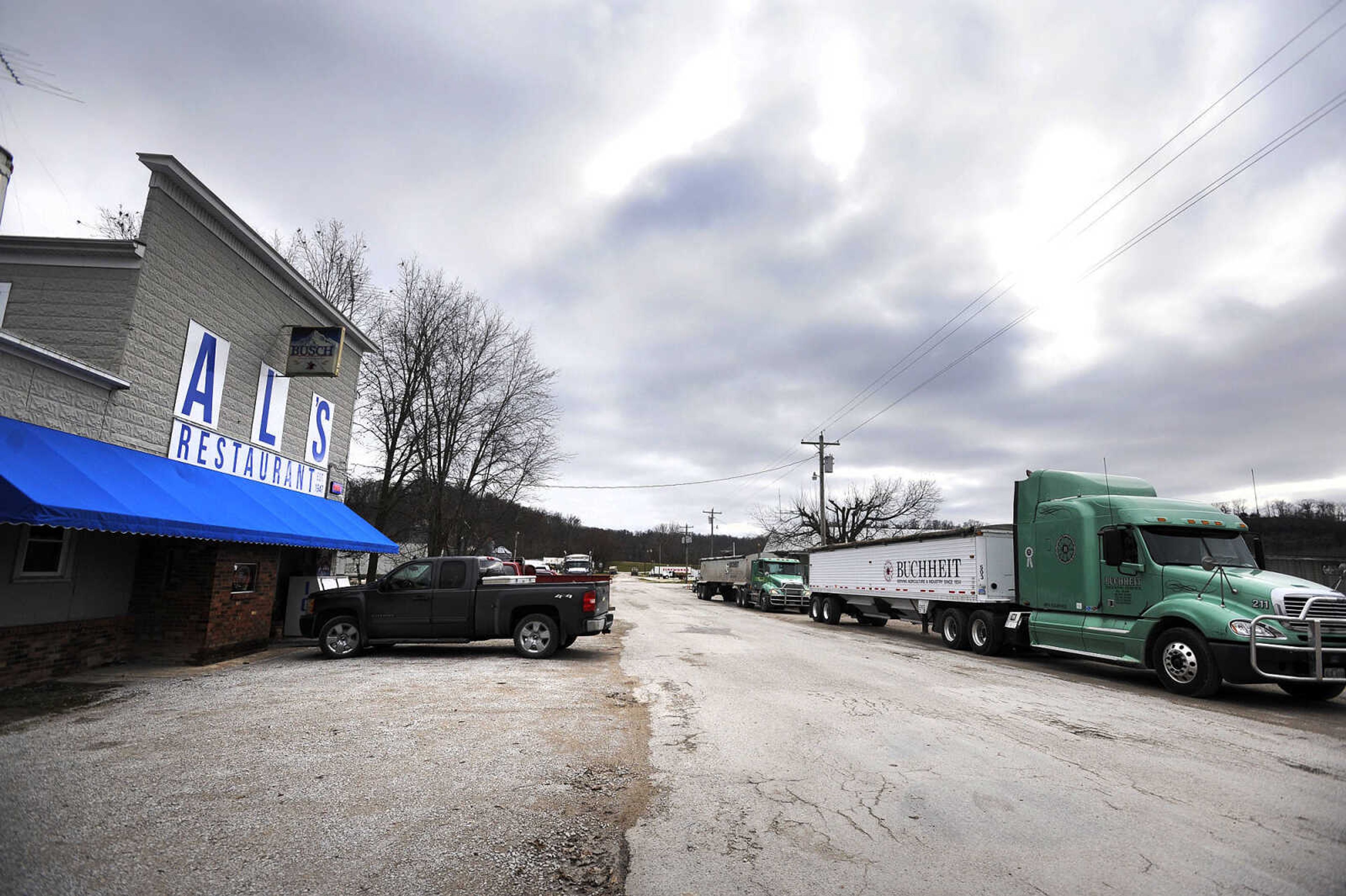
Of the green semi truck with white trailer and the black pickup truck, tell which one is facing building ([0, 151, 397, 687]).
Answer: the black pickup truck

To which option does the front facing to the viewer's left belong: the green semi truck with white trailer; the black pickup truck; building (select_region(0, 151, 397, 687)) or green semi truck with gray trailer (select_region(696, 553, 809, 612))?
the black pickup truck

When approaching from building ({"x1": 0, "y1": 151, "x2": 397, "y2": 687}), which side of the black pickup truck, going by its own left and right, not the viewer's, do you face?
front

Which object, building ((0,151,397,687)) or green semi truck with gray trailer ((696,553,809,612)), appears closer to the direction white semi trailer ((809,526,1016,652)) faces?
the building

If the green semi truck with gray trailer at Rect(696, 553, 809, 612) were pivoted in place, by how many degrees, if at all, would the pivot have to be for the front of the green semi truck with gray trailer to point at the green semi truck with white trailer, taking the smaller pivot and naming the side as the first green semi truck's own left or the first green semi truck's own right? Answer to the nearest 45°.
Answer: approximately 45° to the first green semi truck's own right

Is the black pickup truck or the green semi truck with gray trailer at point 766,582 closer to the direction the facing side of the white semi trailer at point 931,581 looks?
the black pickup truck

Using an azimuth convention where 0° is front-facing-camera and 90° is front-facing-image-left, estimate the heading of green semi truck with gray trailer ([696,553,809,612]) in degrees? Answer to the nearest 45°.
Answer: approximately 315°

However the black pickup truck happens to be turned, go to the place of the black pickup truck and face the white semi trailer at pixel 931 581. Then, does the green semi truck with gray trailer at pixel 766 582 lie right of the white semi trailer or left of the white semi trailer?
left

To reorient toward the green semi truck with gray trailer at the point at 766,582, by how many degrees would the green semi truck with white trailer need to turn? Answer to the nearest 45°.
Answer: approximately 180°

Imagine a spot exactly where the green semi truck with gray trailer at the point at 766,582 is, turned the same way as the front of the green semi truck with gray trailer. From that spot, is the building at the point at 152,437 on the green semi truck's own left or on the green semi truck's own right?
on the green semi truck's own right

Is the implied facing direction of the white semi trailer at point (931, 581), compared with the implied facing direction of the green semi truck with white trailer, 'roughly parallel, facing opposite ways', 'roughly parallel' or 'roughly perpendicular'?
roughly parallel

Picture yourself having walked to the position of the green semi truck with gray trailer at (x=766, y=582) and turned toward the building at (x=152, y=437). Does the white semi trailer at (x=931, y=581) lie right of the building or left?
left

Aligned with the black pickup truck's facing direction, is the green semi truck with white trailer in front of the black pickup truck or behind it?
behind

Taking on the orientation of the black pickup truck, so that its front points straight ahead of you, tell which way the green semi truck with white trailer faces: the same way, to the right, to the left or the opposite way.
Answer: to the left

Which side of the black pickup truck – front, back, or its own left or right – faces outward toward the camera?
left

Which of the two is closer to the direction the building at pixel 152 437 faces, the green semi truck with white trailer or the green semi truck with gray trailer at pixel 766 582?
the green semi truck with white trailer

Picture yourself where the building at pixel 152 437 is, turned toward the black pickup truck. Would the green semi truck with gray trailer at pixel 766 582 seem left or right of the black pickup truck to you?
left

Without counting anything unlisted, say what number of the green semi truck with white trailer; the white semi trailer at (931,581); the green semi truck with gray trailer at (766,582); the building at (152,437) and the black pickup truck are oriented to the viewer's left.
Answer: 1

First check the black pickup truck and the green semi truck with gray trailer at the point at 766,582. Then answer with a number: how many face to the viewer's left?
1

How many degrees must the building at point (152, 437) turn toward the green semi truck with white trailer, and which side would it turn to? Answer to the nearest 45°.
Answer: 0° — it already faces it

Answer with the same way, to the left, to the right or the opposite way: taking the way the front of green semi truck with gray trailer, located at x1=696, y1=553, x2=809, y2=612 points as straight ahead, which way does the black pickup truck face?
to the right
